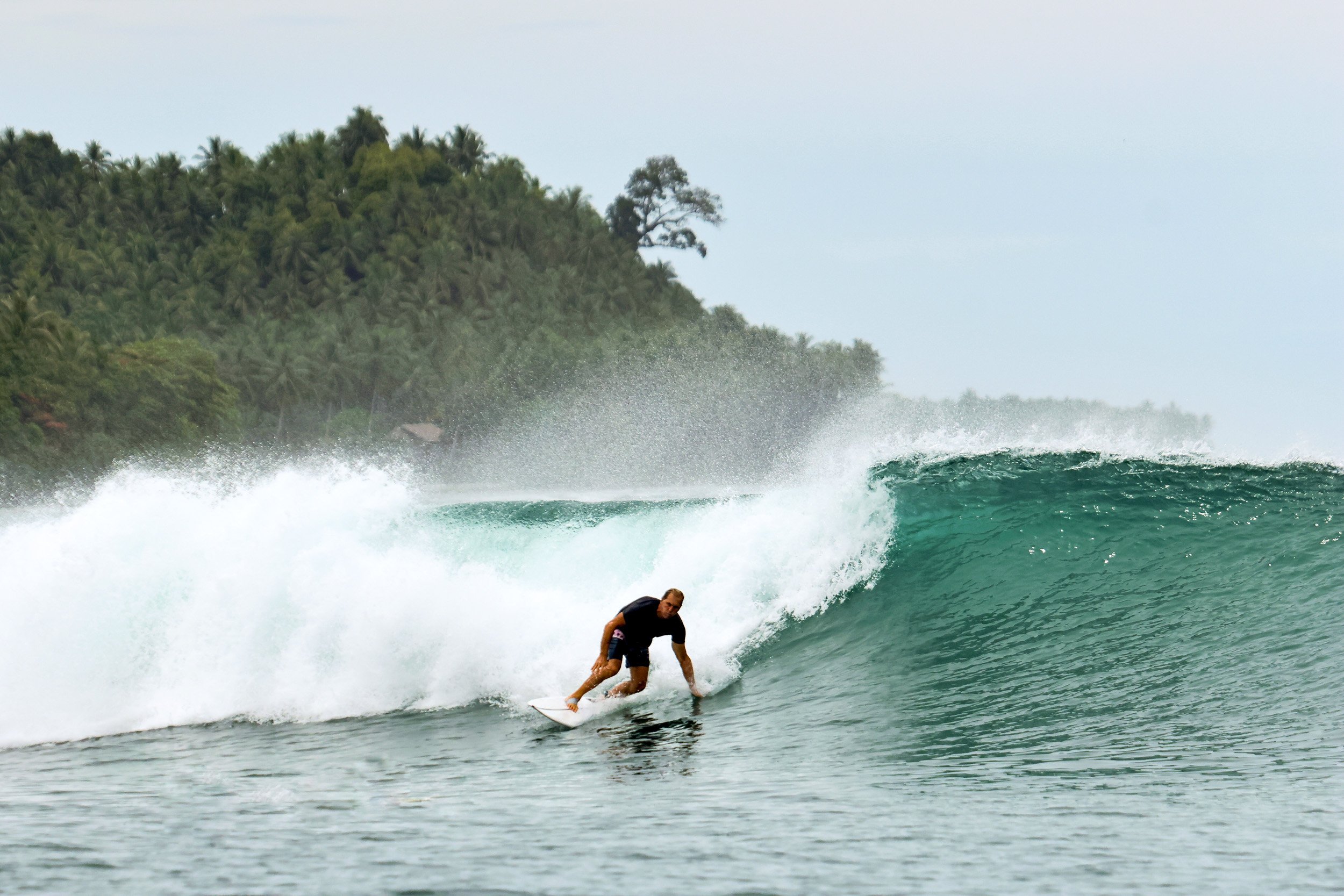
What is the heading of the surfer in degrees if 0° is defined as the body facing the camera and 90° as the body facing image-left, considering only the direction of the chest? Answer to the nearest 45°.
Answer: approximately 315°
